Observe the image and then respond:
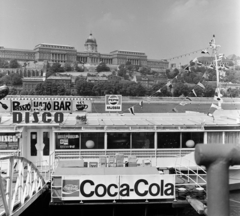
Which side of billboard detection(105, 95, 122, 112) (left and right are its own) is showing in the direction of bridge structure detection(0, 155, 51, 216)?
front

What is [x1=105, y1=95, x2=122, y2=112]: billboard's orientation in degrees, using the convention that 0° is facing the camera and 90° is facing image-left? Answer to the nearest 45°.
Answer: approximately 0°

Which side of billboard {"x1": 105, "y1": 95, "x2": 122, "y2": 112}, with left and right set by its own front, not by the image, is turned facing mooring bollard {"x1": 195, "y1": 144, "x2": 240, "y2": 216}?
front
